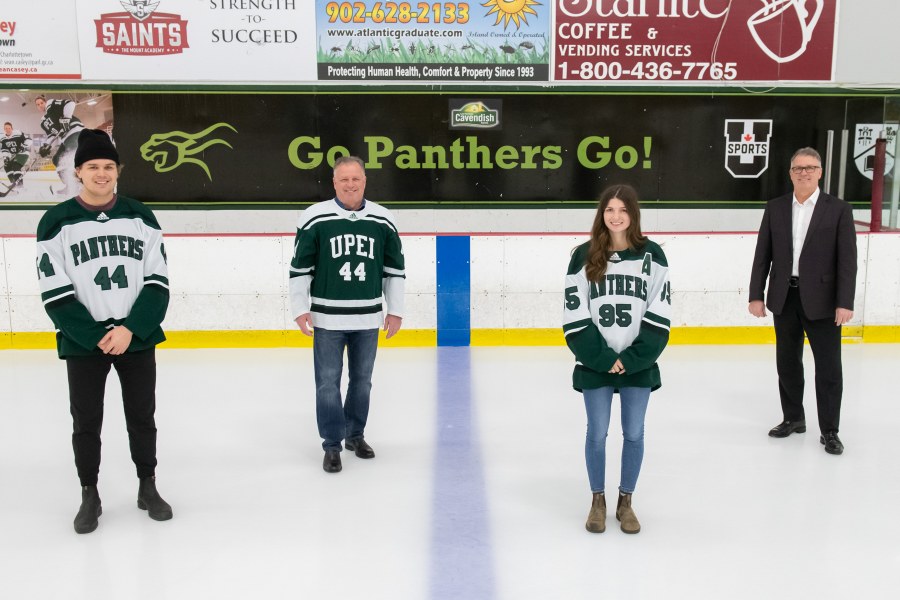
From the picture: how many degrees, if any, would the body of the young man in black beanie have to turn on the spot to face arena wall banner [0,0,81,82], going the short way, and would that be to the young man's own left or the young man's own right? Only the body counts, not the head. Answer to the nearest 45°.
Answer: approximately 180°

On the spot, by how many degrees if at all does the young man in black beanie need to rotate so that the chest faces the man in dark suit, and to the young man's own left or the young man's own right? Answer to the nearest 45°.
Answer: approximately 90° to the young man's own left

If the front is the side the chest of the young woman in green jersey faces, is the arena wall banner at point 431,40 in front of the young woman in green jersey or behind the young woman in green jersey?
behind

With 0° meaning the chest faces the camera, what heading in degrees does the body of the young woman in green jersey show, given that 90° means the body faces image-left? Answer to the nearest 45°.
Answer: approximately 0°
